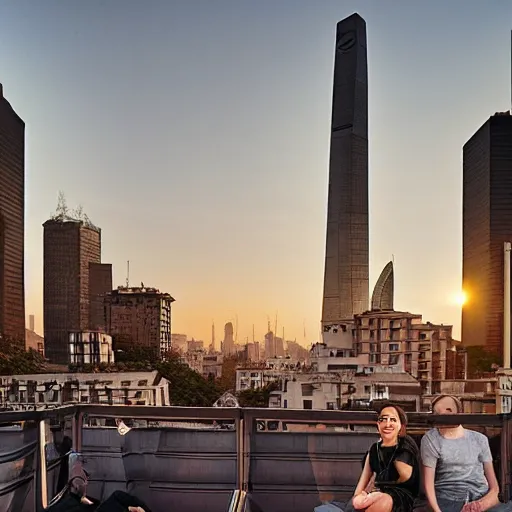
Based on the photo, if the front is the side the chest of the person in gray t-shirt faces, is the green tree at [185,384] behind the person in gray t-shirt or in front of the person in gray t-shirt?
behind

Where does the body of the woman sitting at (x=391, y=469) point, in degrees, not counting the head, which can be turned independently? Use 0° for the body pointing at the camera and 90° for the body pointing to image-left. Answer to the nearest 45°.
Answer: approximately 45°

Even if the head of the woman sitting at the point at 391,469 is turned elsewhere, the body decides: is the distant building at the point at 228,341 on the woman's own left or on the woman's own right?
on the woman's own right

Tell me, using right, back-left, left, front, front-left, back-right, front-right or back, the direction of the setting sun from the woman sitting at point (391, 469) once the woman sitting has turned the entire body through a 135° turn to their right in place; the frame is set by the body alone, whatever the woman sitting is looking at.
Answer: front

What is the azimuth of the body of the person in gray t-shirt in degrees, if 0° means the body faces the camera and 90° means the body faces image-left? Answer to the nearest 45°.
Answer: approximately 0°
